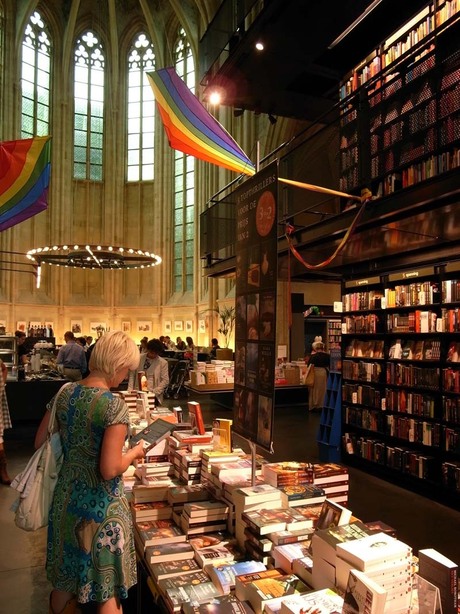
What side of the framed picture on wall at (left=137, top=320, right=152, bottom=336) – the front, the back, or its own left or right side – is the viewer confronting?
front

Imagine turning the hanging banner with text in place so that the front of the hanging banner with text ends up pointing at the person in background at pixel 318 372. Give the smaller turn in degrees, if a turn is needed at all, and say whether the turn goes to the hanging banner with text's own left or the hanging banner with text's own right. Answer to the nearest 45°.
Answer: approximately 135° to the hanging banner with text's own right

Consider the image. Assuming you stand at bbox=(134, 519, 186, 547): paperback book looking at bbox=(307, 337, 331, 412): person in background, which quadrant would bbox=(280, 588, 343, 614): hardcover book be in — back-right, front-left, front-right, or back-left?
back-right

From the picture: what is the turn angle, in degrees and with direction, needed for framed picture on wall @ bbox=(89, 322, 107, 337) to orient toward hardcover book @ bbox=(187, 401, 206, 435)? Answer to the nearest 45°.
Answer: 0° — it already faces it

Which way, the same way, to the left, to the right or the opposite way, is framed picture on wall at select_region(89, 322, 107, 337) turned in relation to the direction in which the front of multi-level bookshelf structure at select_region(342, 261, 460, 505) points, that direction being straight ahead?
to the left

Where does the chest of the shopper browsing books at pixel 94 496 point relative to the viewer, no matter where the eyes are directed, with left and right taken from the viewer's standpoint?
facing away from the viewer and to the right of the viewer

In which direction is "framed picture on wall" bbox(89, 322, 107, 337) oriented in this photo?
toward the camera

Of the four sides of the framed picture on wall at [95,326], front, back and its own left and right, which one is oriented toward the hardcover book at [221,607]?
front

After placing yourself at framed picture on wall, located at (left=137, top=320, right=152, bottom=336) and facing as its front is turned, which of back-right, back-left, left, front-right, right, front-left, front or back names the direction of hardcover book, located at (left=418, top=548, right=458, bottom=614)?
front
